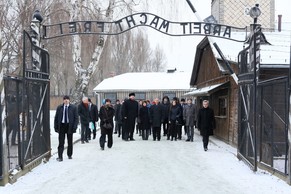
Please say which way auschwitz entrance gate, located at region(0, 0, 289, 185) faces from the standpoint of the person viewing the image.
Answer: facing away from the viewer

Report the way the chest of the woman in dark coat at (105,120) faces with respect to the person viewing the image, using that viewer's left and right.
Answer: facing the viewer

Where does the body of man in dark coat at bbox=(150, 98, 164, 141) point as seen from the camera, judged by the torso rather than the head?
toward the camera

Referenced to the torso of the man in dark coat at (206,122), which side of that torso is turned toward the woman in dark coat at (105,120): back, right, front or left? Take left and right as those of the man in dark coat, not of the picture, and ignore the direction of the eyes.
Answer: right

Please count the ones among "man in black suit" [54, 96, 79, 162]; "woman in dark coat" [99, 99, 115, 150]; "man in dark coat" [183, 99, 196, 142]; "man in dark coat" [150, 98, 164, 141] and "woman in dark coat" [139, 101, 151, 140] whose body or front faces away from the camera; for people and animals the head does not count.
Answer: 0

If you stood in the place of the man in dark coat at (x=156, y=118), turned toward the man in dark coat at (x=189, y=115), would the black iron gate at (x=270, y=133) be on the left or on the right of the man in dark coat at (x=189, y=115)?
right

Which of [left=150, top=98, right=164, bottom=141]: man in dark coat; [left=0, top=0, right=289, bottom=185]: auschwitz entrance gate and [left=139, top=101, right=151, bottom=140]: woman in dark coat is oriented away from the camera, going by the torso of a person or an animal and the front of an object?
the auschwitz entrance gate

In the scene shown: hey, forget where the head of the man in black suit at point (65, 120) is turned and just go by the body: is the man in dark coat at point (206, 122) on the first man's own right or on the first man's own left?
on the first man's own left

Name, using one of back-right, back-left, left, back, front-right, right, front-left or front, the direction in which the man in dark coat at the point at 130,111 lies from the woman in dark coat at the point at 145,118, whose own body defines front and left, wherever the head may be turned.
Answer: front-right

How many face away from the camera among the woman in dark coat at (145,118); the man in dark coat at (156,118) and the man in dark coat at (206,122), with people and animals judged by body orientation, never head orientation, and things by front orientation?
0

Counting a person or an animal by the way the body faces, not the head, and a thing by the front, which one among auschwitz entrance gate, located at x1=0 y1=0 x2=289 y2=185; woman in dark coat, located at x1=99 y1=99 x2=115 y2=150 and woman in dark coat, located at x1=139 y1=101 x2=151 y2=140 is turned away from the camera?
the auschwitz entrance gate
